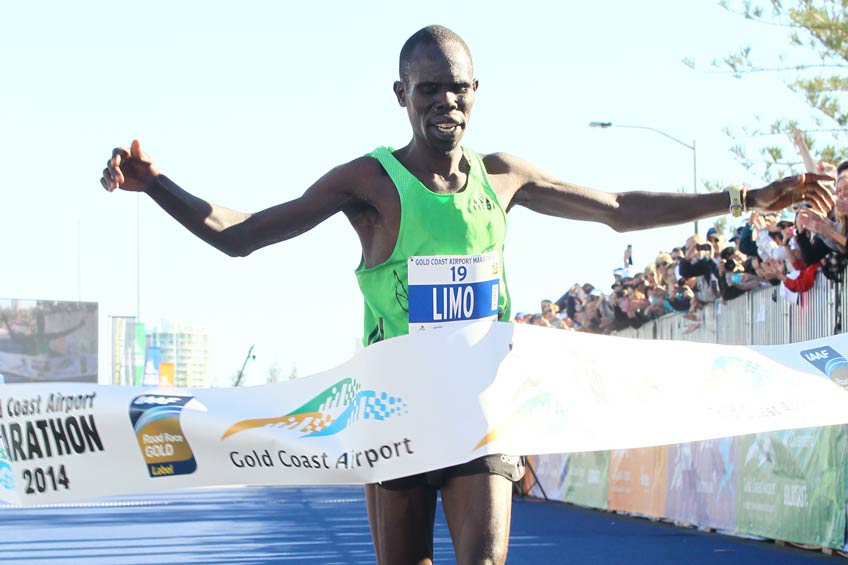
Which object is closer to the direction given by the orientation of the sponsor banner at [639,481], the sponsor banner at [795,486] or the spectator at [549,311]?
the sponsor banner

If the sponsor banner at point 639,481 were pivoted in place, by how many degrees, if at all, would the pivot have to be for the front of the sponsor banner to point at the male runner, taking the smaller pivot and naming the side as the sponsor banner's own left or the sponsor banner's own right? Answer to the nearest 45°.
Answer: approximately 45° to the sponsor banner's own left

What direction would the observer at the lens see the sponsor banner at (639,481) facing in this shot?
facing the viewer and to the left of the viewer

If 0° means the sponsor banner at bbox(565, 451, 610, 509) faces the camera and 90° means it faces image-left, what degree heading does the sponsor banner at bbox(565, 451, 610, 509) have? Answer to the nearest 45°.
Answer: approximately 45°

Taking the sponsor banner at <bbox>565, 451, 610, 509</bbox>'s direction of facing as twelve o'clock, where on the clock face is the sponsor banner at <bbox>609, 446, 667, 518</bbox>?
the sponsor banner at <bbox>609, 446, 667, 518</bbox> is roughly at 10 o'clock from the sponsor banner at <bbox>565, 451, 610, 509</bbox>.

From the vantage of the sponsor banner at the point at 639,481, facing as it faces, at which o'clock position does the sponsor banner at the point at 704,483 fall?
the sponsor banner at the point at 704,483 is roughly at 10 o'clock from the sponsor banner at the point at 639,481.

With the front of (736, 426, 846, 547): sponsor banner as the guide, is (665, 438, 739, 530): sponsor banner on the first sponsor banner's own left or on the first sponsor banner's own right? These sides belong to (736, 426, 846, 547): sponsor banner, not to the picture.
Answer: on the first sponsor banner's own right

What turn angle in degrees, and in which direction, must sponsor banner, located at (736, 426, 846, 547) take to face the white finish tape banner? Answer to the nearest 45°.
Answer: approximately 45° to its left

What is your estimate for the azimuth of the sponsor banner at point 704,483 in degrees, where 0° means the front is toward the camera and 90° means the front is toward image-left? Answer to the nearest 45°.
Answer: approximately 45°
